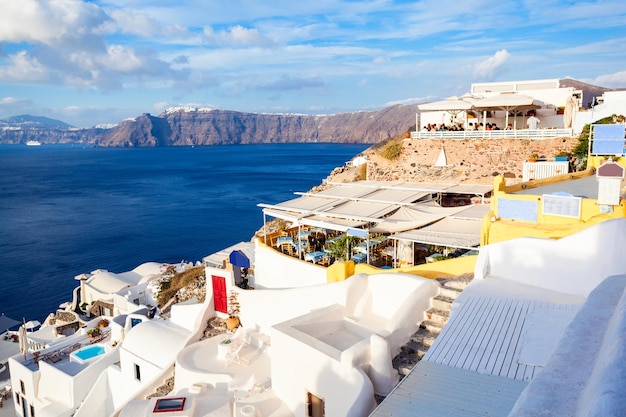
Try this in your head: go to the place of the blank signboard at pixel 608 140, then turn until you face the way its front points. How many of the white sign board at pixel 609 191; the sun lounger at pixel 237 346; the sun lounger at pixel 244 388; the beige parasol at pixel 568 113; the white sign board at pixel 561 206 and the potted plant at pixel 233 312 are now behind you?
1

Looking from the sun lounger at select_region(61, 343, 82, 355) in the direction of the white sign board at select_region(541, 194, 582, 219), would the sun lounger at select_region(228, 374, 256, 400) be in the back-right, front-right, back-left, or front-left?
front-right

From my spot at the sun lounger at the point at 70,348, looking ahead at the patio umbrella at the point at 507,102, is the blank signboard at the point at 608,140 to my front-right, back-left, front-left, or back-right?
front-right

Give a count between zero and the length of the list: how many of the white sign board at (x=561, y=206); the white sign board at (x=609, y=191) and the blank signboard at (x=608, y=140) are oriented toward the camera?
3

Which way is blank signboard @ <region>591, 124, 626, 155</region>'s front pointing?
toward the camera

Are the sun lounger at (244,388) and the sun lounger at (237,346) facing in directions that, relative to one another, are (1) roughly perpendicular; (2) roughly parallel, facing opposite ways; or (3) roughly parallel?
roughly parallel

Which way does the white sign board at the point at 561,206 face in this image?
toward the camera

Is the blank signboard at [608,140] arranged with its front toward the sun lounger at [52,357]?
no

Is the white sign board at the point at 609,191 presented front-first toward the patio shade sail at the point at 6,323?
no

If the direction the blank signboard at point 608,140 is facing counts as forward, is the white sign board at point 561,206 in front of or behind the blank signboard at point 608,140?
in front

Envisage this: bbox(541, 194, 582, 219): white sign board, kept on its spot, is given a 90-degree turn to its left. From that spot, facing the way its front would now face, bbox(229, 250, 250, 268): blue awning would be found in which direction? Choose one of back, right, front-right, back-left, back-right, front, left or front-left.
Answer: back

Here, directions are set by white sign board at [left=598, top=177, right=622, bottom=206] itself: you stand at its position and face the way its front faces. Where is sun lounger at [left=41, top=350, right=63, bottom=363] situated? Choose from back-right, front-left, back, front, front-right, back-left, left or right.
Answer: right
